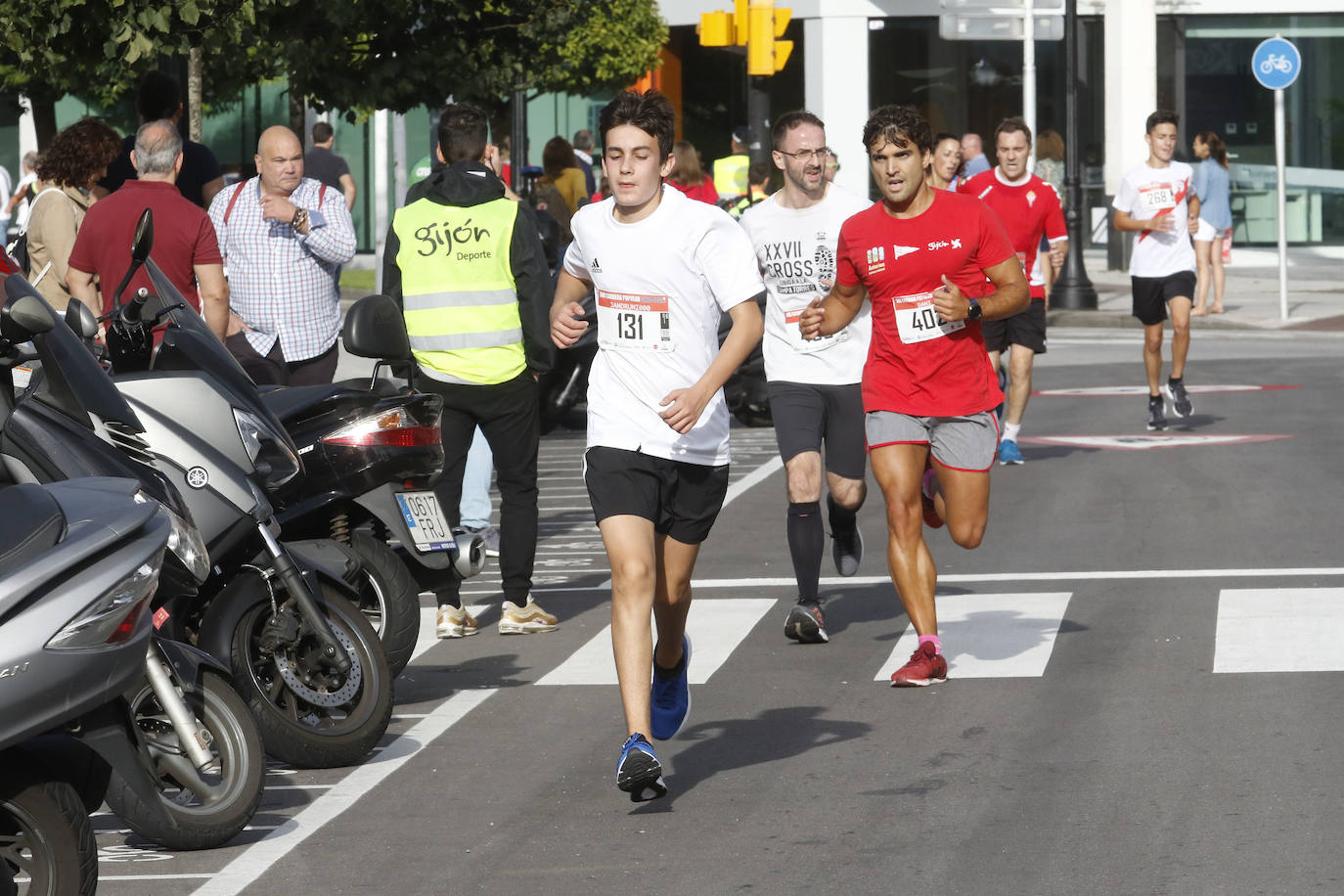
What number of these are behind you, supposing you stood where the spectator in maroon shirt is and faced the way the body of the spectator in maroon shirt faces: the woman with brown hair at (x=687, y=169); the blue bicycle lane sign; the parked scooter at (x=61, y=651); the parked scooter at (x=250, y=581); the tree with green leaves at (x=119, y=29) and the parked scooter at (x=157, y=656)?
3

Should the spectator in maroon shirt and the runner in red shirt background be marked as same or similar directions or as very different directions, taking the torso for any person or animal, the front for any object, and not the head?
very different directions

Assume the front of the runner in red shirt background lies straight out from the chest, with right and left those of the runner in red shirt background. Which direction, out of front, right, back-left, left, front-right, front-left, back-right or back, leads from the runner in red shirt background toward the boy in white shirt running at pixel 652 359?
front

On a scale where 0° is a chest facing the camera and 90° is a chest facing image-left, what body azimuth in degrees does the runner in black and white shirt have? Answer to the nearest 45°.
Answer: approximately 0°

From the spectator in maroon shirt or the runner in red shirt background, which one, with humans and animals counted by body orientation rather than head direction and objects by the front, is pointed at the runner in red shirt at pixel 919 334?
the runner in red shirt background

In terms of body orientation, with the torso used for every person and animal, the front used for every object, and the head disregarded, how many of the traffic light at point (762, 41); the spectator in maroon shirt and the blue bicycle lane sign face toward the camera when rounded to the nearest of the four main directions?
1

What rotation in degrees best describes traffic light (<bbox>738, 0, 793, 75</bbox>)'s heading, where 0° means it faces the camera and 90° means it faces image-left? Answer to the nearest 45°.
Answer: approximately 270°

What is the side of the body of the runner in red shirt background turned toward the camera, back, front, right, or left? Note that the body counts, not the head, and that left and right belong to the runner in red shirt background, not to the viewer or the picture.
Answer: front

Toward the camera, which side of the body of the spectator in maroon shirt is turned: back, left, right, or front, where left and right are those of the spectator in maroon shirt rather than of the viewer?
back

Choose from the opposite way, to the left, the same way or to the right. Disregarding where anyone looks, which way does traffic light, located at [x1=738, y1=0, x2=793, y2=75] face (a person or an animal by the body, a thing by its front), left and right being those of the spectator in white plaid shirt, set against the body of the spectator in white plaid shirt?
to the left

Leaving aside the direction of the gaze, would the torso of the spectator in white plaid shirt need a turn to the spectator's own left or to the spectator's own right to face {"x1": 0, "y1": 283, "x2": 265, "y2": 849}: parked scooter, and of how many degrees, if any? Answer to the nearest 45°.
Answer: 0° — they already face it

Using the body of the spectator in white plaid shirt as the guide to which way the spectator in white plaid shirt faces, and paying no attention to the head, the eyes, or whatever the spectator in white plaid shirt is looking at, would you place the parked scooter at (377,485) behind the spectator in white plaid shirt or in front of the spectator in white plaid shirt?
in front

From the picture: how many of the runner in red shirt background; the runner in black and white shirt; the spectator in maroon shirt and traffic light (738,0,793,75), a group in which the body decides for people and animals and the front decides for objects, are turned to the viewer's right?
1

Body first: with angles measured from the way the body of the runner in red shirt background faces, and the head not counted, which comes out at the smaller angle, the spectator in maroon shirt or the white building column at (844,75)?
the spectator in maroon shirt

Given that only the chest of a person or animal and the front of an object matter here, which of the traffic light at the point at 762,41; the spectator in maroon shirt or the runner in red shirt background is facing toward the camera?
the runner in red shirt background

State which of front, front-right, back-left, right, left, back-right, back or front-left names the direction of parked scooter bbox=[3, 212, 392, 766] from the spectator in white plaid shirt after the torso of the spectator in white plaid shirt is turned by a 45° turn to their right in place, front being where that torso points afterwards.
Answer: front-left
